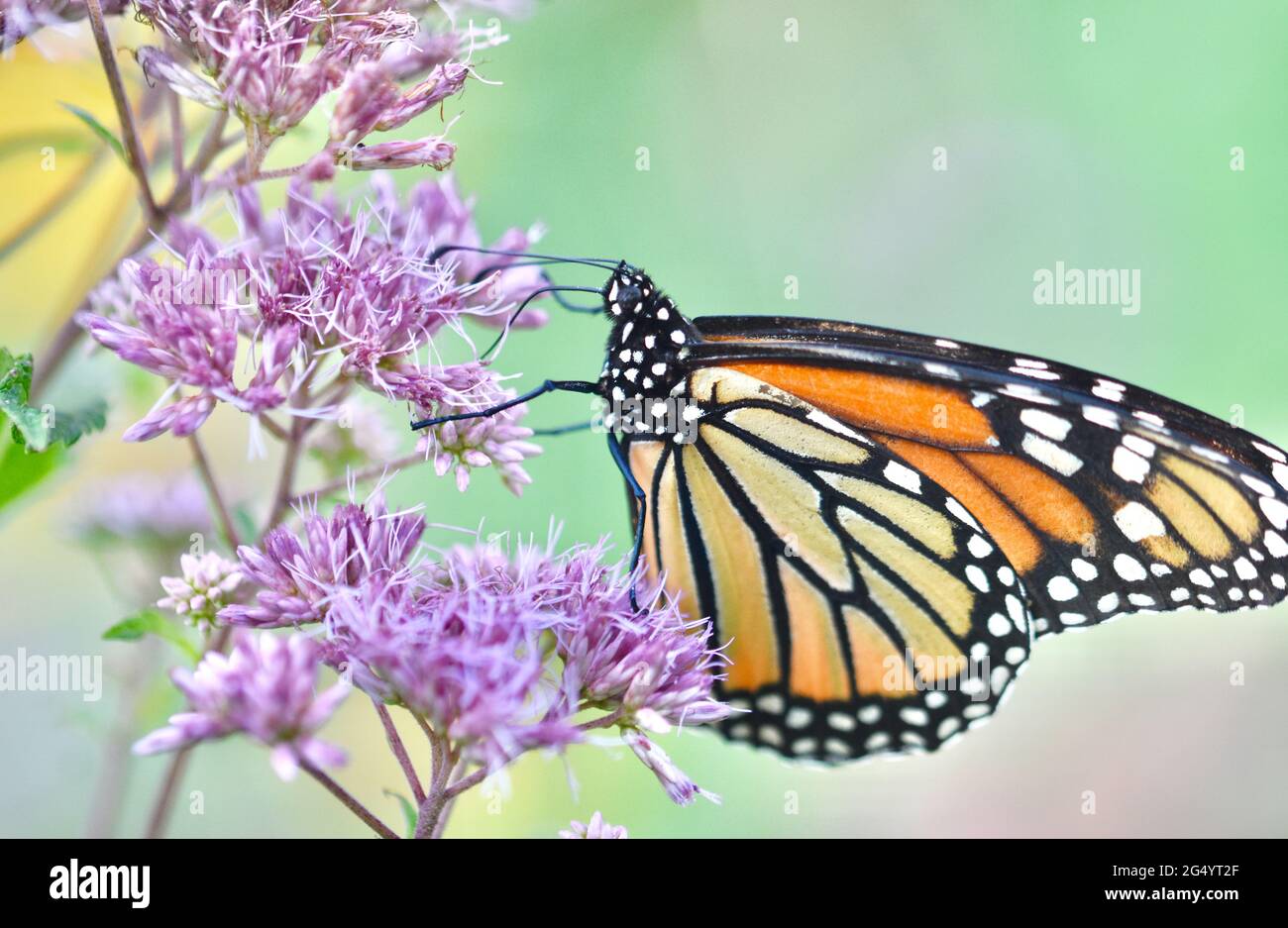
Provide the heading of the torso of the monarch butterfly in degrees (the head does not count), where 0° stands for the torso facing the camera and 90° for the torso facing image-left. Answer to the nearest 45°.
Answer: approximately 90°

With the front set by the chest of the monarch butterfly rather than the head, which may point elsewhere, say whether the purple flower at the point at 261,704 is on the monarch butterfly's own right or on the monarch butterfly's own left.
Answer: on the monarch butterfly's own left

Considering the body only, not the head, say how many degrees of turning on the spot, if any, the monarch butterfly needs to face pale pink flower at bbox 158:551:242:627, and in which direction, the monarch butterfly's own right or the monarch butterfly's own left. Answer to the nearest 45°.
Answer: approximately 45° to the monarch butterfly's own left

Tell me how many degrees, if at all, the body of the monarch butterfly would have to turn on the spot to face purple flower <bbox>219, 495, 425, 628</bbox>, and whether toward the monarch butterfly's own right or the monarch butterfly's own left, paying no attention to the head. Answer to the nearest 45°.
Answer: approximately 45° to the monarch butterfly's own left
